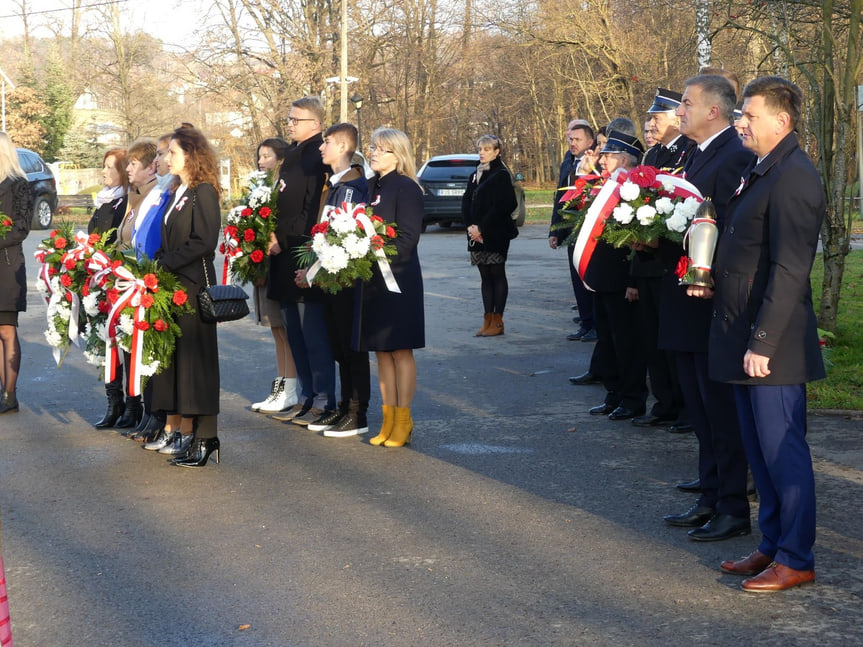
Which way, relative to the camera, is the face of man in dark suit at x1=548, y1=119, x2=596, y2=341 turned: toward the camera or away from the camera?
toward the camera

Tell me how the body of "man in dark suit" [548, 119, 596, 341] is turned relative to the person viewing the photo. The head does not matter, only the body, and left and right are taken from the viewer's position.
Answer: facing the viewer and to the left of the viewer

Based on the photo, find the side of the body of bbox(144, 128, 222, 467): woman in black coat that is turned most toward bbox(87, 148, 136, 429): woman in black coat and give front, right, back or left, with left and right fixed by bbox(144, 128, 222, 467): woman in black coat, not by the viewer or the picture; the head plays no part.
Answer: right

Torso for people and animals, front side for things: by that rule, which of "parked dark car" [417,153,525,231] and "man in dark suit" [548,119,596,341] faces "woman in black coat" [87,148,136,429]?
the man in dark suit

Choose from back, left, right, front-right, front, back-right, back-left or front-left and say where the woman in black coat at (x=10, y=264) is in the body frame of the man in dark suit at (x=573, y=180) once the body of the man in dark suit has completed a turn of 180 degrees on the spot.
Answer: back

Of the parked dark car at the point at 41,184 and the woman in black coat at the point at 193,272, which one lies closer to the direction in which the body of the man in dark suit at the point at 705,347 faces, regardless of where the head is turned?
the woman in black coat

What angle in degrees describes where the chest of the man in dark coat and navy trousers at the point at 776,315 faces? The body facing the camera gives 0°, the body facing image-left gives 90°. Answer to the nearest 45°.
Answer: approximately 90°

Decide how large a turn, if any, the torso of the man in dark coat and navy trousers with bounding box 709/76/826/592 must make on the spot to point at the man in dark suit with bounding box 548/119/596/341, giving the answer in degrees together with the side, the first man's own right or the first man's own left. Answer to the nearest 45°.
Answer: approximately 90° to the first man's own right

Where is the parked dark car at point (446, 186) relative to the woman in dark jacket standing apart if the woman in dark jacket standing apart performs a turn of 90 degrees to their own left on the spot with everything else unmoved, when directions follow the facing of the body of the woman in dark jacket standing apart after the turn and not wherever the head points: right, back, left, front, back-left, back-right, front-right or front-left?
back-left

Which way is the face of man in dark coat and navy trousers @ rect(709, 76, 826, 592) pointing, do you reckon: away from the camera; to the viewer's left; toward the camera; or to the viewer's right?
to the viewer's left

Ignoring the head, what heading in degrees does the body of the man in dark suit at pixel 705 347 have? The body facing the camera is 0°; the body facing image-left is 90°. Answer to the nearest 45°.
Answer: approximately 90°
